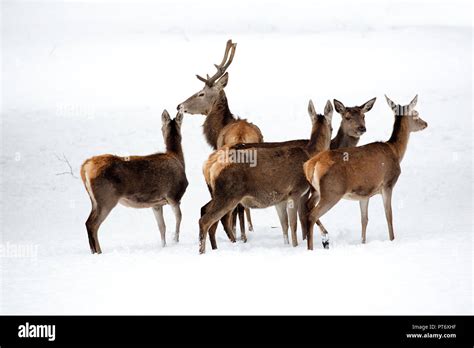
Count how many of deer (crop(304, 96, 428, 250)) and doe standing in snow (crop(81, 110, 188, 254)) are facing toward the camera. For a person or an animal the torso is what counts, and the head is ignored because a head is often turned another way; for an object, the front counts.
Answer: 0

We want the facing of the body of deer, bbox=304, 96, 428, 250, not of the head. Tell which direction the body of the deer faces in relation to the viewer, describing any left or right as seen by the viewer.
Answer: facing away from the viewer and to the right of the viewer

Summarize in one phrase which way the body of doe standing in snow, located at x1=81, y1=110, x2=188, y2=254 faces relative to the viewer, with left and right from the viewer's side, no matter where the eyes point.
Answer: facing away from the viewer and to the right of the viewer

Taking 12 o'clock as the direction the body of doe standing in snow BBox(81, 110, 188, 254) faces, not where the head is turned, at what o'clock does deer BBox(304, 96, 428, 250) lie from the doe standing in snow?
The deer is roughly at 2 o'clock from the doe standing in snow.

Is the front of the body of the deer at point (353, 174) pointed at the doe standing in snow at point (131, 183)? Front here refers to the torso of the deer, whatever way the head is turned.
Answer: no

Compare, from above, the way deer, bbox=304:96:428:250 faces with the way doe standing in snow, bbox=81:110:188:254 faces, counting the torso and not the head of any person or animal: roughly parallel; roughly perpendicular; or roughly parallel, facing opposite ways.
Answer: roughly parallel
